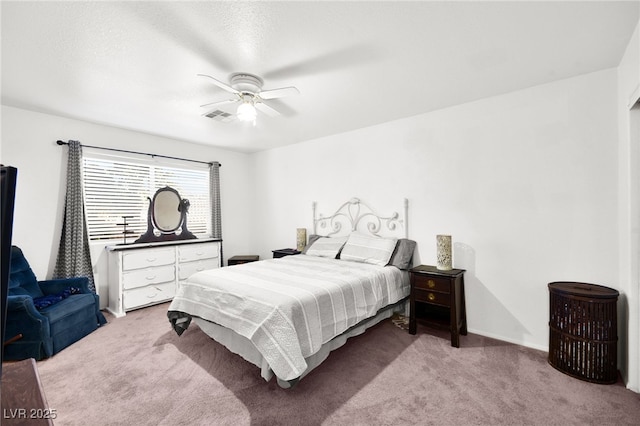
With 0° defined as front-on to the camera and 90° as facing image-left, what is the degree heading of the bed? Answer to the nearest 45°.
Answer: approximately 45°

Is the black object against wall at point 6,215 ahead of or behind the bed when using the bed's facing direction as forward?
ahead

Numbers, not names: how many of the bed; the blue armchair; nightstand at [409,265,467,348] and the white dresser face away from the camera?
0

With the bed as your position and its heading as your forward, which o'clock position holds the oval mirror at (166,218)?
The oval mirror is roughly at 3 o'clock from the bed.

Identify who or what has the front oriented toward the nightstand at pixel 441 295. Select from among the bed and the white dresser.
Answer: the white dresser

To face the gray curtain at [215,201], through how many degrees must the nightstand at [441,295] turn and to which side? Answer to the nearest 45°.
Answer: approximately 45° to its right

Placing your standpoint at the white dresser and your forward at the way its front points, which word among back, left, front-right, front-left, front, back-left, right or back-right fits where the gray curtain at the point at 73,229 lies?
back-right

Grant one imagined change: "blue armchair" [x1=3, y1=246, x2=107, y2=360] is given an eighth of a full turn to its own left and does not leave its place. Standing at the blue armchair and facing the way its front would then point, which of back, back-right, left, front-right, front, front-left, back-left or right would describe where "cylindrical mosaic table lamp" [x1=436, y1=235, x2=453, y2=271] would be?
front-right

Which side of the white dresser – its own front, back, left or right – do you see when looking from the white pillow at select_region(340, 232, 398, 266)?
front

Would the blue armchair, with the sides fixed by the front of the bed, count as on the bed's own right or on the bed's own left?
on the bed's own right

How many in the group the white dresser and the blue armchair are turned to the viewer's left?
0

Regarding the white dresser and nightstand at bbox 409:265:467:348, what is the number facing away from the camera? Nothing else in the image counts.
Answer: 0

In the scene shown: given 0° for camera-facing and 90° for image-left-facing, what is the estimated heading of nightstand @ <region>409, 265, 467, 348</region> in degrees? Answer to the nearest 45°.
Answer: approximately 45°

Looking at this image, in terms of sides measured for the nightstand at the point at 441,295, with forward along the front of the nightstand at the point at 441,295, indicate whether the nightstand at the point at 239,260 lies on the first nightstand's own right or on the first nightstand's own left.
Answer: on the first nightstand's own right

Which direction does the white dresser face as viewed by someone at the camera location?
facing the viewer and to the right of the viewer

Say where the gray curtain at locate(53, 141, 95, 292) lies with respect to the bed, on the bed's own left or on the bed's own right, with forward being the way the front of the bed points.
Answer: on the bed's own right

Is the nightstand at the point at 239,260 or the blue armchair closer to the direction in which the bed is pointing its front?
the blue armchair
